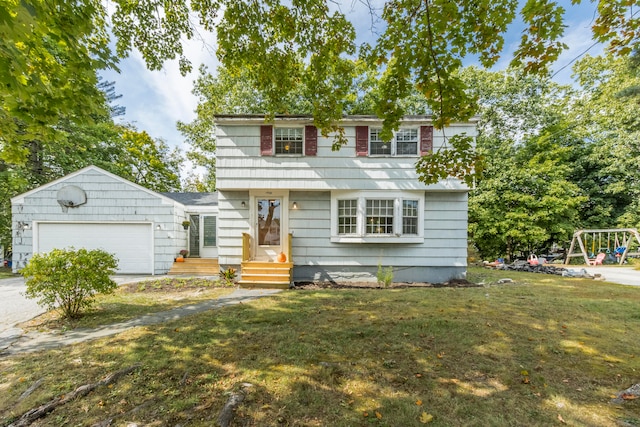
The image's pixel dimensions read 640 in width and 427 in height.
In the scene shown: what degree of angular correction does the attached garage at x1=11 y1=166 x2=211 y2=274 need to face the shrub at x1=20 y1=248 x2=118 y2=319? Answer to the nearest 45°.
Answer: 0° — it already faces it

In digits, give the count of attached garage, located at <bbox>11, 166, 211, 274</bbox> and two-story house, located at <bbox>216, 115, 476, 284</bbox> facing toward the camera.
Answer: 2

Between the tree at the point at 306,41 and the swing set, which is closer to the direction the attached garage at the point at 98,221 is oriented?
the tree

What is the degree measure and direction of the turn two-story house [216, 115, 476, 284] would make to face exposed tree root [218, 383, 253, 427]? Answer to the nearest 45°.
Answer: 0° — it already faces it

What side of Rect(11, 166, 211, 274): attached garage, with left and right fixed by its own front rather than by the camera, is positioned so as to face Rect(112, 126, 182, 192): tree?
back

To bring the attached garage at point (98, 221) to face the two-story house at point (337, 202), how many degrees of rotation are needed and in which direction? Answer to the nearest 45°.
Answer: approximately 45° to its left

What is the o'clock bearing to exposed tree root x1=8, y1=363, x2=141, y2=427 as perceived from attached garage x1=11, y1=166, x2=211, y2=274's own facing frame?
The exposed tree root is roughly at 12 o'clock from the attached garage.

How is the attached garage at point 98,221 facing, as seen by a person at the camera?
facing the viewer
